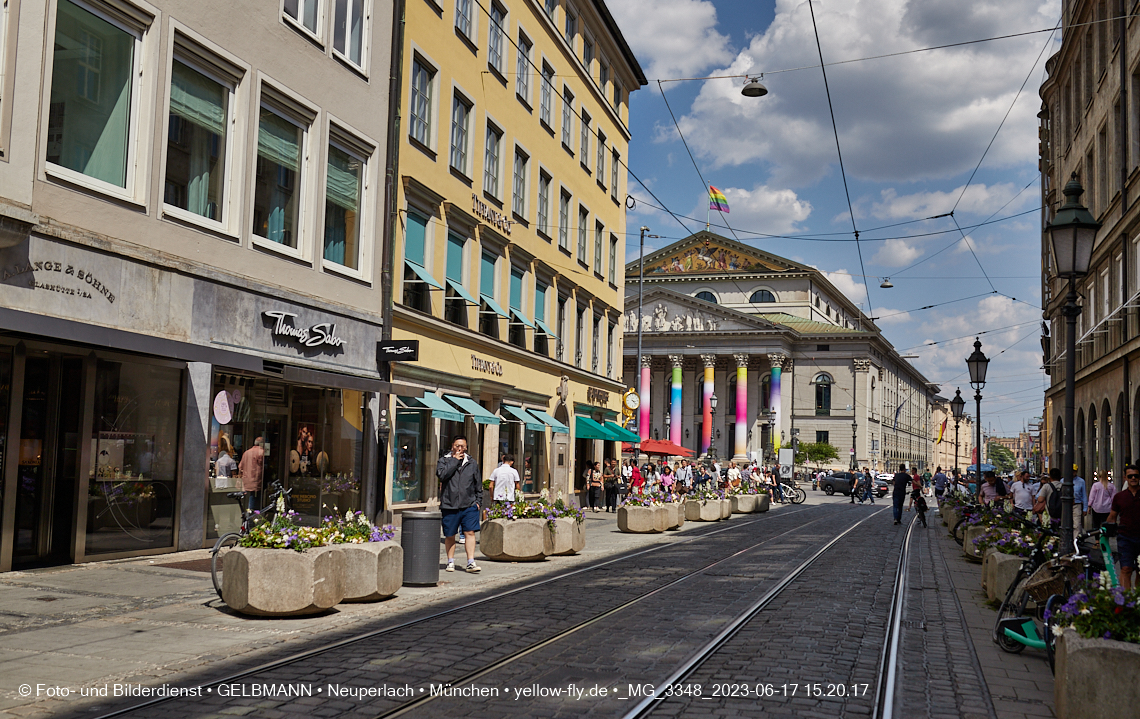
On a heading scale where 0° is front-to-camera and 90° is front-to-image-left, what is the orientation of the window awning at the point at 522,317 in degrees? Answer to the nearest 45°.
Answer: approximately 315°

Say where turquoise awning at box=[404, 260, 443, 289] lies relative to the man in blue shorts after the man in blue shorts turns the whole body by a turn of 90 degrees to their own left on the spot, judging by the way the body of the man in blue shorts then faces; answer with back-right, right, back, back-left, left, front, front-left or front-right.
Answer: left

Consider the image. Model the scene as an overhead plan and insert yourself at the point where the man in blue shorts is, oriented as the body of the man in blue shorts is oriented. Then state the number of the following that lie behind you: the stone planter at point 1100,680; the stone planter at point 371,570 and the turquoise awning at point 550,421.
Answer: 1

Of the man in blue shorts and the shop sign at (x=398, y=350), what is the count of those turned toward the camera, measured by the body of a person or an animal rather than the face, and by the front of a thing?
2

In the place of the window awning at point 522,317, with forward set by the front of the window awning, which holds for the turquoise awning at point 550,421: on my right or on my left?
on my left

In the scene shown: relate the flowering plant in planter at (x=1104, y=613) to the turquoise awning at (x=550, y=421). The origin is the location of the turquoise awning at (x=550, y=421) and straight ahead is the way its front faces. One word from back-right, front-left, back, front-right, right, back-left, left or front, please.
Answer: front-right

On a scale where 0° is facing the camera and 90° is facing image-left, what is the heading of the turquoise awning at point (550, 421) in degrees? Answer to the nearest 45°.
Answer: approximately 315°

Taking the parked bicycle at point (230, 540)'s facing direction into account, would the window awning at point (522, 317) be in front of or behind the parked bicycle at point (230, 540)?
in front

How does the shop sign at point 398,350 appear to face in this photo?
toward the camera

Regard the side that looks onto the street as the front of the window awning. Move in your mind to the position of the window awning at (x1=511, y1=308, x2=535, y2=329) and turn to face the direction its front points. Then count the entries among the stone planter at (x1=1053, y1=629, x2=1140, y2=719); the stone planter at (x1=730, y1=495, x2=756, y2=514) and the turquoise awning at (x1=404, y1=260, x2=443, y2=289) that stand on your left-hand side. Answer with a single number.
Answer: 1

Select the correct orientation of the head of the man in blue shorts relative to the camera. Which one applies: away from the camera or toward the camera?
toward the camera

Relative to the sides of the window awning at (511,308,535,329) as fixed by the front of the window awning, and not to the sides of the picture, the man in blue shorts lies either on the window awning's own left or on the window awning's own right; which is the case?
on the window awning's own right

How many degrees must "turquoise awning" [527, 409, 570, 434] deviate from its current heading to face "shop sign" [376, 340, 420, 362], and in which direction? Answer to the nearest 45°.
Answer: approximately 45° to its right

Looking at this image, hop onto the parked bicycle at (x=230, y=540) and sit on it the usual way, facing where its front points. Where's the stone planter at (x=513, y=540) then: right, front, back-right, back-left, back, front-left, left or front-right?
front

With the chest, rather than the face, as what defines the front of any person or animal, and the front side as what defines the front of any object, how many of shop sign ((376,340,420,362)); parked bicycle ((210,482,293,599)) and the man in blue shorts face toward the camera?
2

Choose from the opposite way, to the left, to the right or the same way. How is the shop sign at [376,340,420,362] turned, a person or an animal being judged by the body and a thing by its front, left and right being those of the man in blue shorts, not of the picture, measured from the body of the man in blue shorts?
the same way

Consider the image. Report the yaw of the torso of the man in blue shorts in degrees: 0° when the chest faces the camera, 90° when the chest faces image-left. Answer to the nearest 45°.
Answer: approximately 0°

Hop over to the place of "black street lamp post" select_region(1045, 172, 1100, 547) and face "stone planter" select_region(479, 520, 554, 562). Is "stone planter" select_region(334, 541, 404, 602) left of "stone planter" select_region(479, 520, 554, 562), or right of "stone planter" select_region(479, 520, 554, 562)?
left

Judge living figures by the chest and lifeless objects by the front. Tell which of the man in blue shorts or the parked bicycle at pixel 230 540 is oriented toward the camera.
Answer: the man in blue shorts

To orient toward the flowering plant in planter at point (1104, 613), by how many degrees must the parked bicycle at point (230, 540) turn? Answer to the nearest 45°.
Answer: approximately 90° to its right
